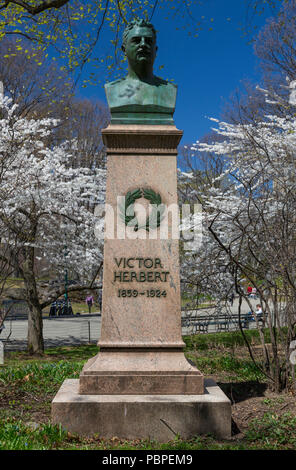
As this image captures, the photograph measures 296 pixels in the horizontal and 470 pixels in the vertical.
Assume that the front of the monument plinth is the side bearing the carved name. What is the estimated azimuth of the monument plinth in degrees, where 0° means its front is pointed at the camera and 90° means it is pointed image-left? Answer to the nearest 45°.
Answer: approximately 0°

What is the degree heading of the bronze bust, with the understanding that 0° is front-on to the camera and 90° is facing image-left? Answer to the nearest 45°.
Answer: approximately 0°

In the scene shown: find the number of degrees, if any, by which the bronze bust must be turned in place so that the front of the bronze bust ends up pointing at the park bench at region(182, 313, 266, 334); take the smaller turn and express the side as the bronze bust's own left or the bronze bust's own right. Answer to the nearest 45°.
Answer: approximately 180°

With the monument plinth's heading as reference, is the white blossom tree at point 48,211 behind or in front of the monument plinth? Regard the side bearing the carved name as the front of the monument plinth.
behind

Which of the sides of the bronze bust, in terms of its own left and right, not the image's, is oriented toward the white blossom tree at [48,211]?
back
